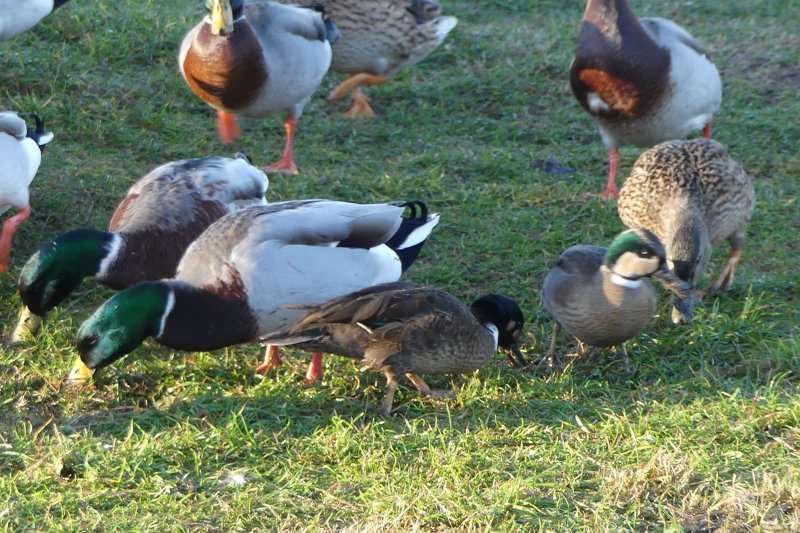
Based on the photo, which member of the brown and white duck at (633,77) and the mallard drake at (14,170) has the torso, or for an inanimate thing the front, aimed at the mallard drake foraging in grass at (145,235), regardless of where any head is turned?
the brown and white duck

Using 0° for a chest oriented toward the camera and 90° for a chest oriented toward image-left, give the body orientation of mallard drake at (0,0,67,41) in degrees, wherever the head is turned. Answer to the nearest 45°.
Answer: approximately 90°

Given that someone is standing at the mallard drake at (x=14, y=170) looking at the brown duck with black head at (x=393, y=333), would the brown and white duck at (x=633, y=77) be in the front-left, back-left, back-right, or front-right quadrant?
front-left

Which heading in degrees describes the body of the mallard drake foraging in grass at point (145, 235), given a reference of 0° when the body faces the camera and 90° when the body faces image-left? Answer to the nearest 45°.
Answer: approximately 45°

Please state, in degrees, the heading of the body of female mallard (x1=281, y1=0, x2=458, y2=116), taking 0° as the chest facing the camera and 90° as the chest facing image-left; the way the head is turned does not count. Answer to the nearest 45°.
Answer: approximately 90°

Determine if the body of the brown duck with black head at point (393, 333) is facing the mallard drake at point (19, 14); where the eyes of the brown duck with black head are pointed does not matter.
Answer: no

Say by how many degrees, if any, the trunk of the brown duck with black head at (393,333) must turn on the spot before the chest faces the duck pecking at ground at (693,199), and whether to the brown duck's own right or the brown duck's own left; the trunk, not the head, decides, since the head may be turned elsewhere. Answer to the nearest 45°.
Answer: approximately 45° to the brown duck's own left

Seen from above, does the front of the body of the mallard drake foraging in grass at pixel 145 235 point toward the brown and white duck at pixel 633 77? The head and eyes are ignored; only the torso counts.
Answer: no

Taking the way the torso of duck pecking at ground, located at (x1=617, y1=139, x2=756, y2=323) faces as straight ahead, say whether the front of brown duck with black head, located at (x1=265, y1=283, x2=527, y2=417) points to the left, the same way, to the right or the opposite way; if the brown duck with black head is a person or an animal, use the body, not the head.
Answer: to the left

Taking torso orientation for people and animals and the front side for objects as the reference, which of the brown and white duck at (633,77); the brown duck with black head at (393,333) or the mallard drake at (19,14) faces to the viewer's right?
the brown duck with black head

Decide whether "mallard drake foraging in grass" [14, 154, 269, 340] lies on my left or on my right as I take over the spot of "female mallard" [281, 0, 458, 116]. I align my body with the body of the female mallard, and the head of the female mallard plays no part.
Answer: on my left

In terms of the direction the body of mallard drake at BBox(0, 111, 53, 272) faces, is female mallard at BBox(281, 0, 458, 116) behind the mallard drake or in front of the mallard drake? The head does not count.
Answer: behind
